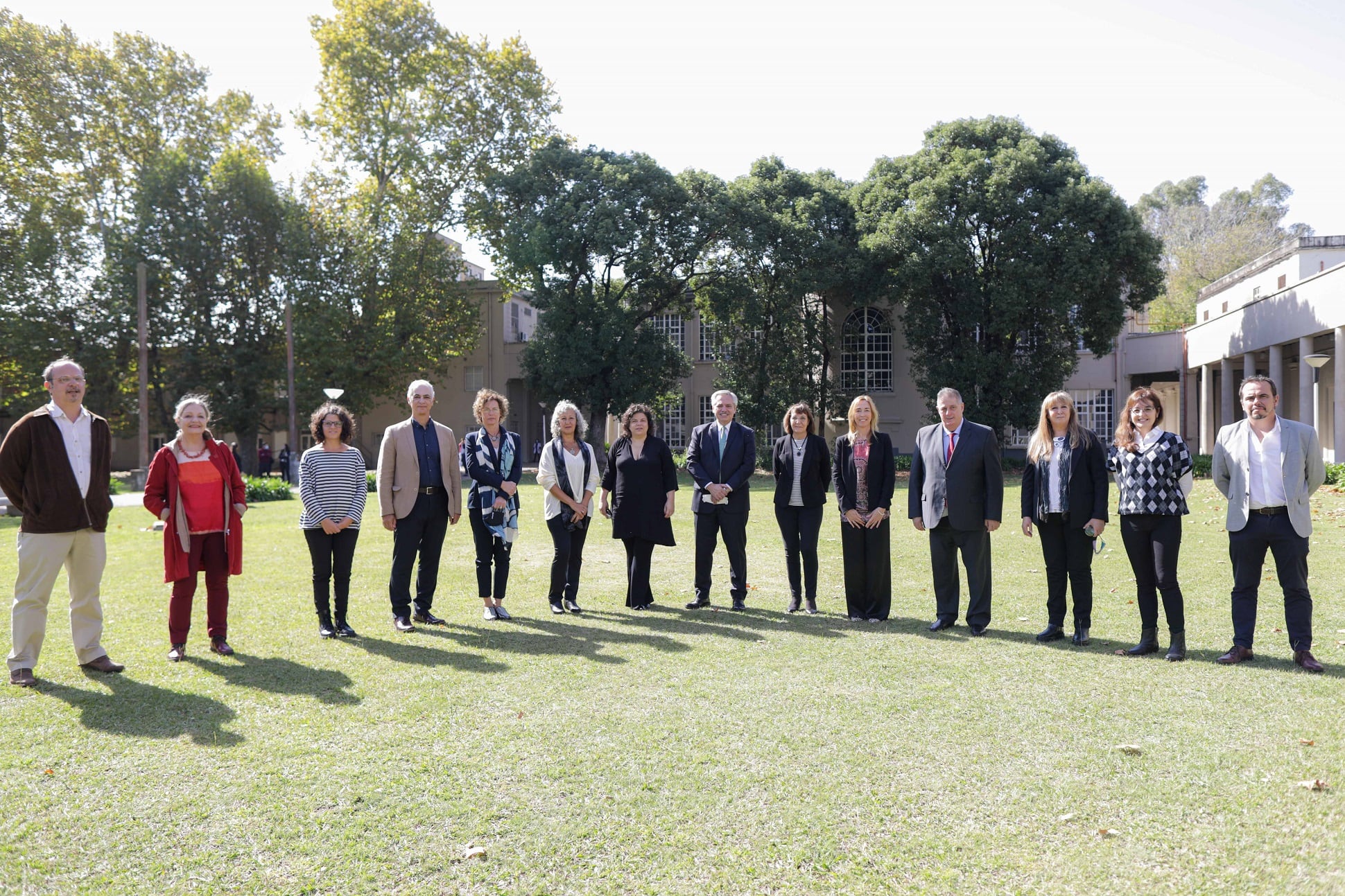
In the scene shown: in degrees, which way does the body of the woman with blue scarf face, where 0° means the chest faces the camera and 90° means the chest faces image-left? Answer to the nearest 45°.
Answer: approximately 0°

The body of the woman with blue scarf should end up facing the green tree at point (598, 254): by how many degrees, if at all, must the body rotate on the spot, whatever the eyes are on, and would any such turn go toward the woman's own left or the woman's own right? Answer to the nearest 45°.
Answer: approximately 180°

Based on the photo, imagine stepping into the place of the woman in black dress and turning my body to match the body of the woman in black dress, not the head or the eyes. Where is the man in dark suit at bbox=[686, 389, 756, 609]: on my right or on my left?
on my left

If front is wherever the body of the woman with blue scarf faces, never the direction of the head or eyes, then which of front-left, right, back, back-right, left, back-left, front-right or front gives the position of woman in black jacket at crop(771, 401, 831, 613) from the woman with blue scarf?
left

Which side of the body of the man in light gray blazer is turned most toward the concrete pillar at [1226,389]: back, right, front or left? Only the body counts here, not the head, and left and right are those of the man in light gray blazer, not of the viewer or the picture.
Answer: back

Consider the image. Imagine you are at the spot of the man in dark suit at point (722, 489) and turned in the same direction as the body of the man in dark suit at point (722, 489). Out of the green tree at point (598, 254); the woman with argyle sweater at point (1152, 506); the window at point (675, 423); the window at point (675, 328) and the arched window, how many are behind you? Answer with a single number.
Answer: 4

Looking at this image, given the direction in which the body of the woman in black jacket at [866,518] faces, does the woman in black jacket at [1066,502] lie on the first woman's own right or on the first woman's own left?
on the first woman's own left

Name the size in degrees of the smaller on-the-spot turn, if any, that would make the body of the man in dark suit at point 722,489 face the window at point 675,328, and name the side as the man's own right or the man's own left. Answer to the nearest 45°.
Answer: approximately 180°
